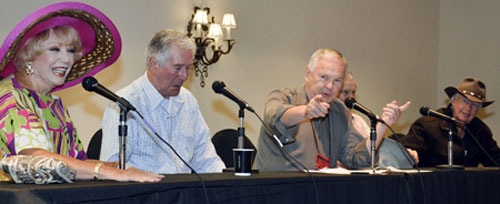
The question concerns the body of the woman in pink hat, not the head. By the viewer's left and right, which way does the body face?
facing the viewer and to the right of the viewer

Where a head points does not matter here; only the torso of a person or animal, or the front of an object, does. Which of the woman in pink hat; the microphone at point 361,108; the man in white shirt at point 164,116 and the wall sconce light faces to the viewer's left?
the microphone

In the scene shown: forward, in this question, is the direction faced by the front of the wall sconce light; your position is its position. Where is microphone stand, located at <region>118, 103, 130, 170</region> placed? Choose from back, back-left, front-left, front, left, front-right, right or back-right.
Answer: front-right

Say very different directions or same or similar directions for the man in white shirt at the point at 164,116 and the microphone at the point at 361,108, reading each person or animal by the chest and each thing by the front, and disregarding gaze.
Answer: very different directions

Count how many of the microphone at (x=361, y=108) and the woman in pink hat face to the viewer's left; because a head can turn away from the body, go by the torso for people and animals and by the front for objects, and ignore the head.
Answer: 1

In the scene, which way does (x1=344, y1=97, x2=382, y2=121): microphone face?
to the viewer's left

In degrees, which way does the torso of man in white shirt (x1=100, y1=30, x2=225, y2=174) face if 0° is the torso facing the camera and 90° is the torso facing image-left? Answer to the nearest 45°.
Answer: approximately 315°

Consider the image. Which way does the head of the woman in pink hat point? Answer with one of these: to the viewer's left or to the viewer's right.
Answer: to the viewer's right
